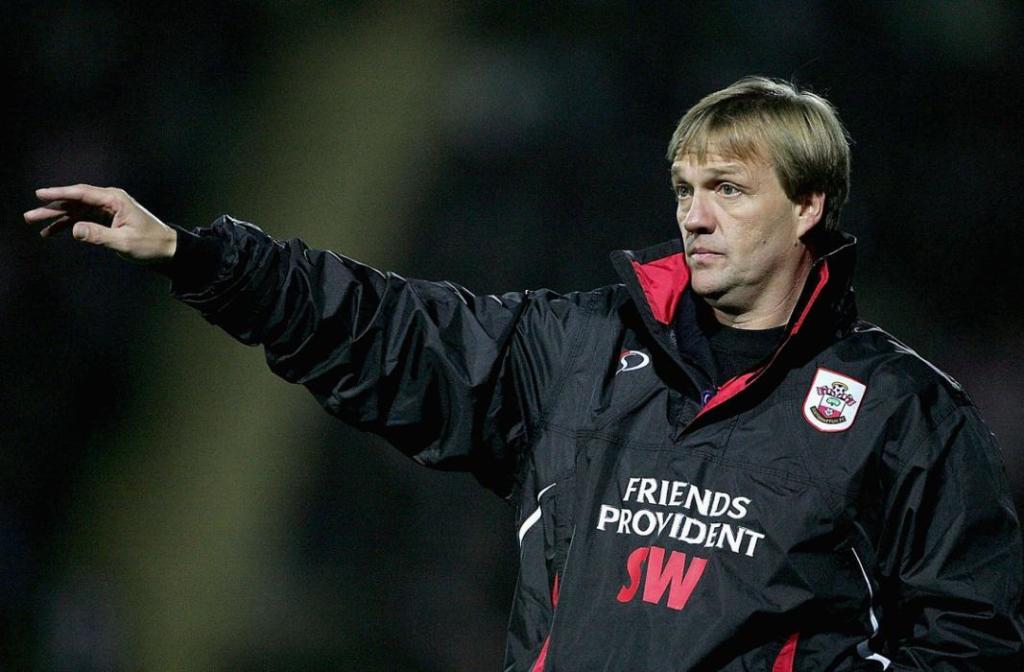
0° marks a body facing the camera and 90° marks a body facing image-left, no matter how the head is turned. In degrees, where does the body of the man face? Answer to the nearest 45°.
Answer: approximately 45°
